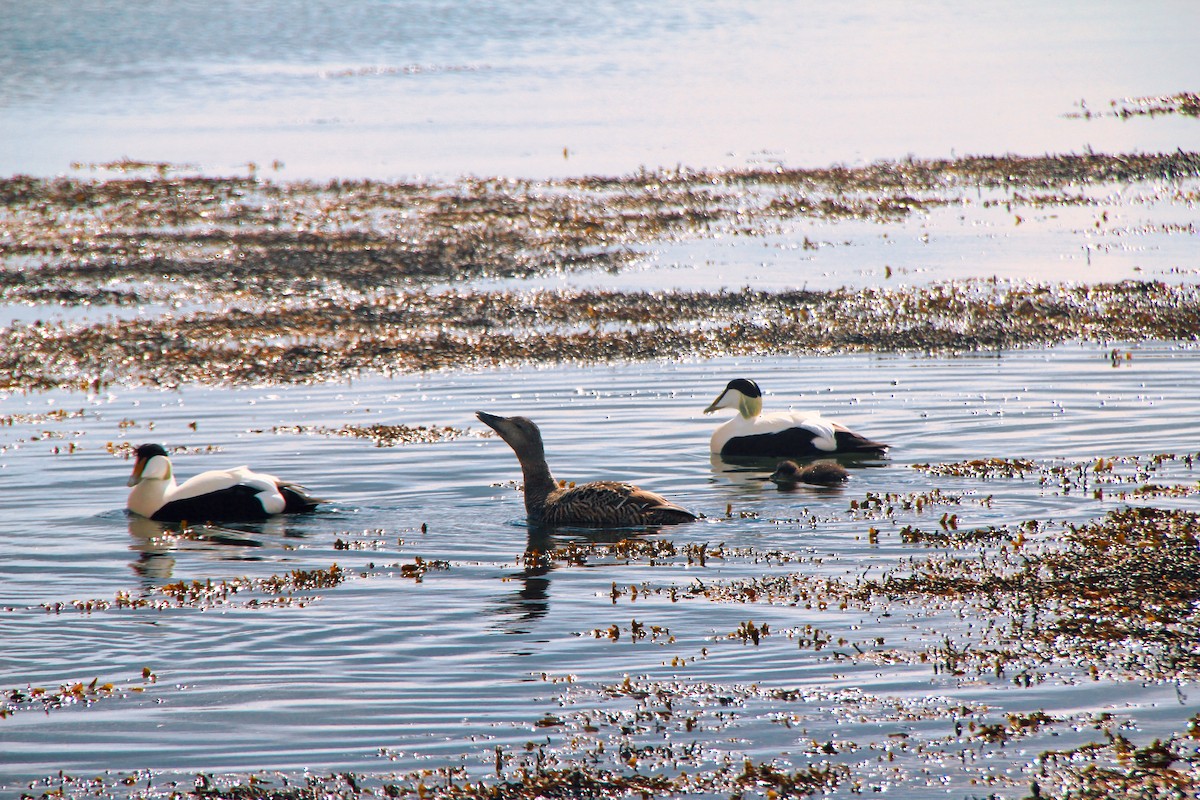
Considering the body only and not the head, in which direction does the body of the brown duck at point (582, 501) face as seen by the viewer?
to the viewer's left

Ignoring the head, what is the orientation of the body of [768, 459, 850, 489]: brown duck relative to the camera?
to the viewer's left

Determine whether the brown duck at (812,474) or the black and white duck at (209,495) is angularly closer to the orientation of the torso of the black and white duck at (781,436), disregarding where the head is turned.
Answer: the black and white duck

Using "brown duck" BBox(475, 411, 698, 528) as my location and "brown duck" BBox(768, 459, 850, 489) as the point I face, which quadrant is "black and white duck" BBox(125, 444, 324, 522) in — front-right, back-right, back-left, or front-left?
back-left

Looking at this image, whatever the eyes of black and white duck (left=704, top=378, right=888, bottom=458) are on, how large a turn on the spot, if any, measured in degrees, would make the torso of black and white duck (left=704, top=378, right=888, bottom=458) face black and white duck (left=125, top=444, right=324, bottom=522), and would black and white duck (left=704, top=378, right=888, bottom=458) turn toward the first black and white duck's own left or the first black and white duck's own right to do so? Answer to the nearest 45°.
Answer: approximately 45° to the first black and white duck's own left

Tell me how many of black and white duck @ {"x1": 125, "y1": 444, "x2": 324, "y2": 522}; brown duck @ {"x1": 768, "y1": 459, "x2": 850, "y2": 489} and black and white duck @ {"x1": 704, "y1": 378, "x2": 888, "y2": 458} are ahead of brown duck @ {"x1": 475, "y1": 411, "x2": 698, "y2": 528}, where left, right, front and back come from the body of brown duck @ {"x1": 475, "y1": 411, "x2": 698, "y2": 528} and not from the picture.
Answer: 1

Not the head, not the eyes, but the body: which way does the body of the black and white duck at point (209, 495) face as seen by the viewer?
to the viewer's left

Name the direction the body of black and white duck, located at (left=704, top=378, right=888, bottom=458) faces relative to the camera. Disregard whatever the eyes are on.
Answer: to the viewer's left

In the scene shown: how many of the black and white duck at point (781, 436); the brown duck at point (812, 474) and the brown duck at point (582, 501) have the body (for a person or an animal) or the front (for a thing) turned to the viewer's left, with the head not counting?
3

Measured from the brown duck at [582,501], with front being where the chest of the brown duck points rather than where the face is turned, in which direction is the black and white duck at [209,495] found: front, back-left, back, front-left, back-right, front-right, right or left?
front

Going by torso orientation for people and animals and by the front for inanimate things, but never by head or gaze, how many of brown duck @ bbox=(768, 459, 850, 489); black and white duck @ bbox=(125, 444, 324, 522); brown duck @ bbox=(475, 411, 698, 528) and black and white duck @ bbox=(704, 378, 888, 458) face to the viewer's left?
4
